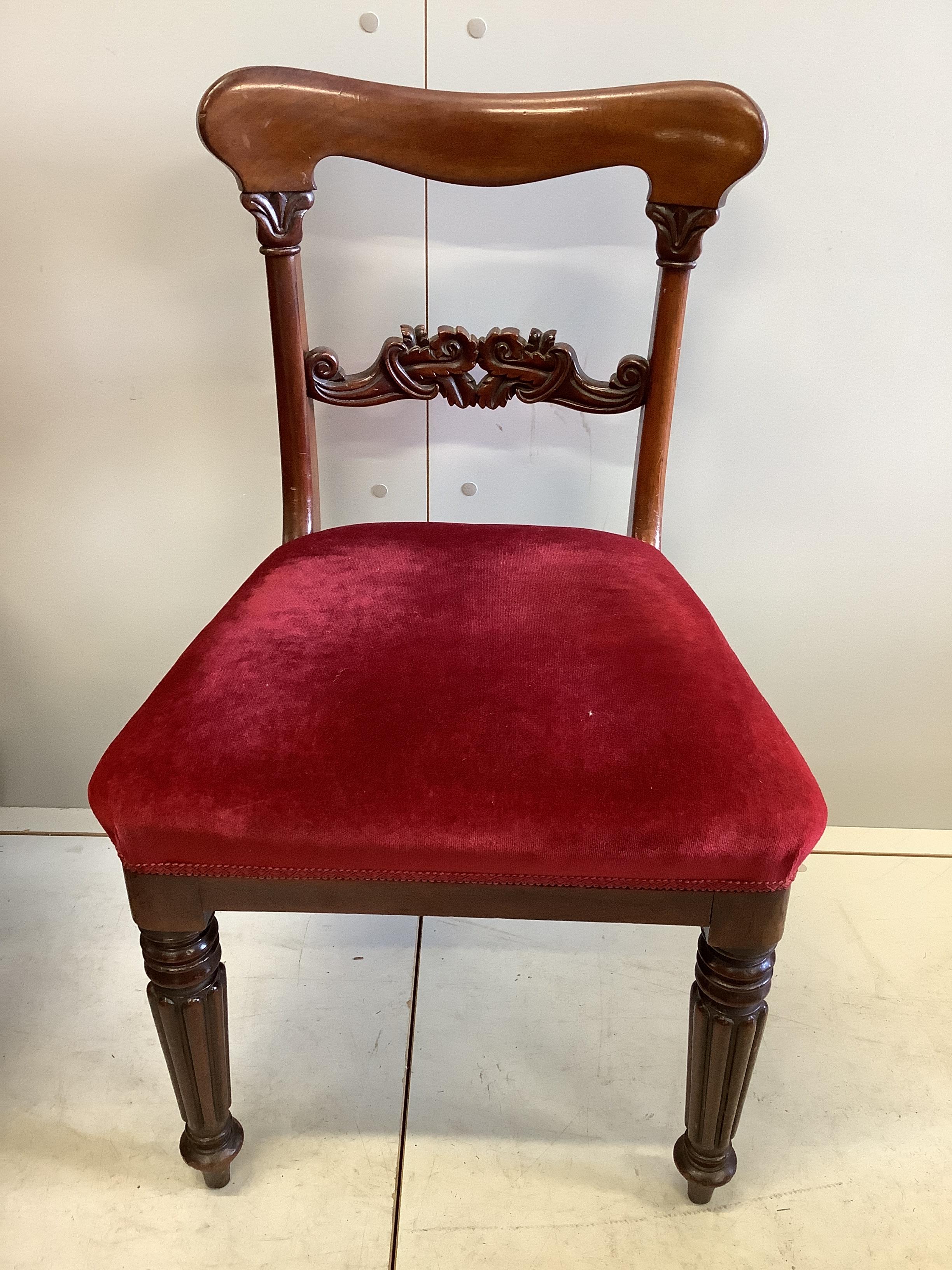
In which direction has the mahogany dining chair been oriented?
toward the camera
